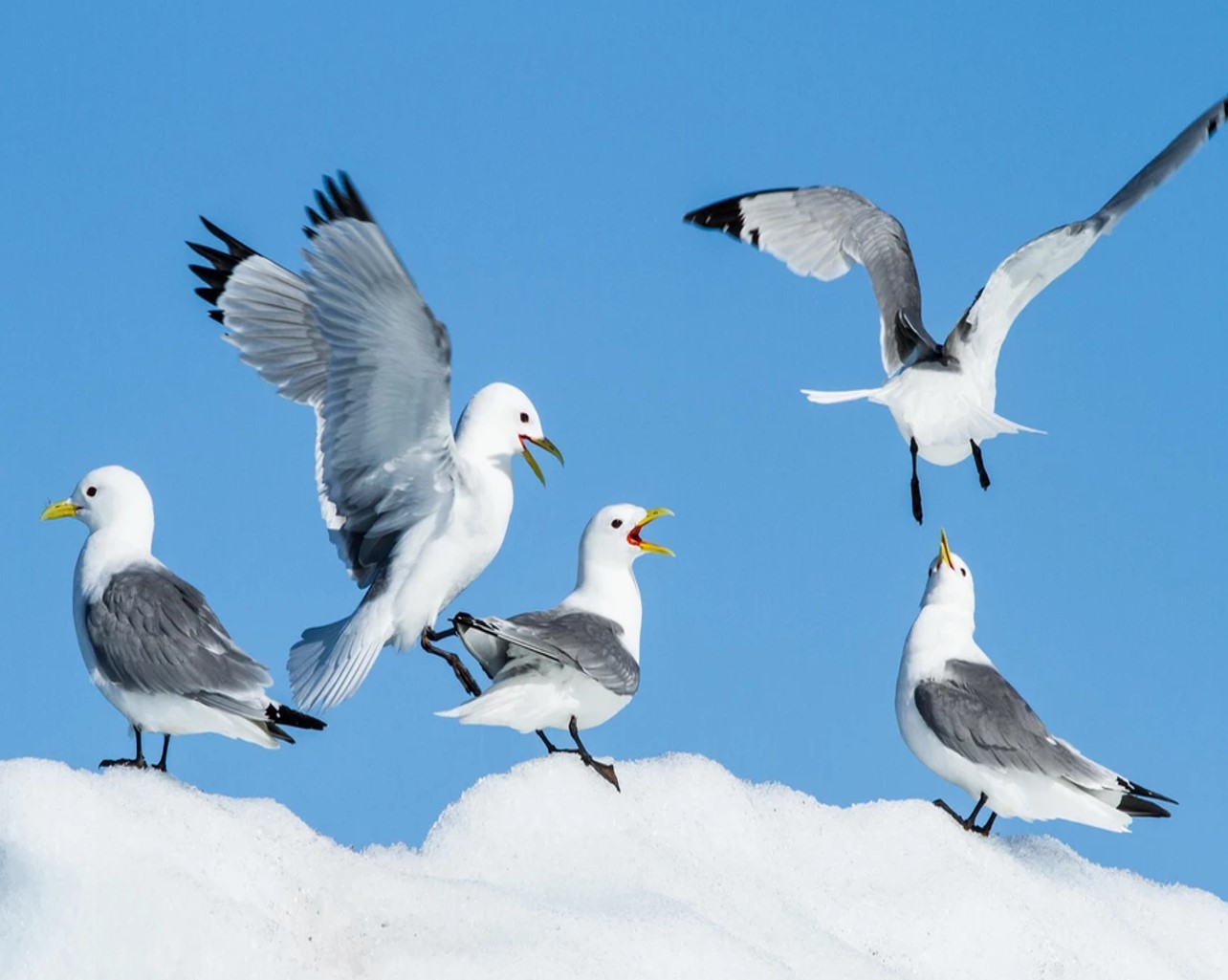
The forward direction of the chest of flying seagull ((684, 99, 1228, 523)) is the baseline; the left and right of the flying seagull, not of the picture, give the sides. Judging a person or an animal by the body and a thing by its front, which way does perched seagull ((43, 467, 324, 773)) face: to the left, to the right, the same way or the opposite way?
to the left

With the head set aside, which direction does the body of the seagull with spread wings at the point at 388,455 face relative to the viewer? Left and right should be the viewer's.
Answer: facing to the right of the viewer

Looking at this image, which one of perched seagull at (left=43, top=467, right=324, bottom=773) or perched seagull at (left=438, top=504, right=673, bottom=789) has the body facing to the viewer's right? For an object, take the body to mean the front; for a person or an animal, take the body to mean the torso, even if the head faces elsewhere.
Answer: perched seagull at (left=438, top=504, right=673, bottom=789)

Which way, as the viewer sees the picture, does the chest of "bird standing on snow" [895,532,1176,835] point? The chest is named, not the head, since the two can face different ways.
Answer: to the viewer's left

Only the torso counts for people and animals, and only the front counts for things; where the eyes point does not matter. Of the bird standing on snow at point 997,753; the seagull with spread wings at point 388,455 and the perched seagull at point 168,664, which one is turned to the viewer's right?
the seagull with spread wings

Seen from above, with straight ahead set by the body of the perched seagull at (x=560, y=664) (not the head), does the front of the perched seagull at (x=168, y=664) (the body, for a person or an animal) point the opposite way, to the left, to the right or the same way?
the opposite way

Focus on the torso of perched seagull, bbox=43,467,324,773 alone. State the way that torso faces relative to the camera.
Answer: to the viewer's left

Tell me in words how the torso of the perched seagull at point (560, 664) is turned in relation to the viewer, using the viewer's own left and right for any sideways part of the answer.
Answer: facing to the right of the viewer

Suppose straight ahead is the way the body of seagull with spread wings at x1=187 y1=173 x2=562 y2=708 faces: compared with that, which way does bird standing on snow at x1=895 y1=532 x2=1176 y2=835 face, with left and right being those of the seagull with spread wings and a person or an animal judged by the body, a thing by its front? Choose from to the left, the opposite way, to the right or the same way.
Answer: the opposite way

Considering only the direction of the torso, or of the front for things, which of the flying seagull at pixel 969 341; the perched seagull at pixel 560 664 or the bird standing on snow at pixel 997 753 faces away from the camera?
the flying seagull

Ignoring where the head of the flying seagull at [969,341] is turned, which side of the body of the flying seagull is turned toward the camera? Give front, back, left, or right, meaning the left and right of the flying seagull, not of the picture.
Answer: back

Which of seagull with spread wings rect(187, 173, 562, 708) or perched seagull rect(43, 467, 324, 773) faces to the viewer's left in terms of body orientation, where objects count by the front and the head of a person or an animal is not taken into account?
the perched seagull
